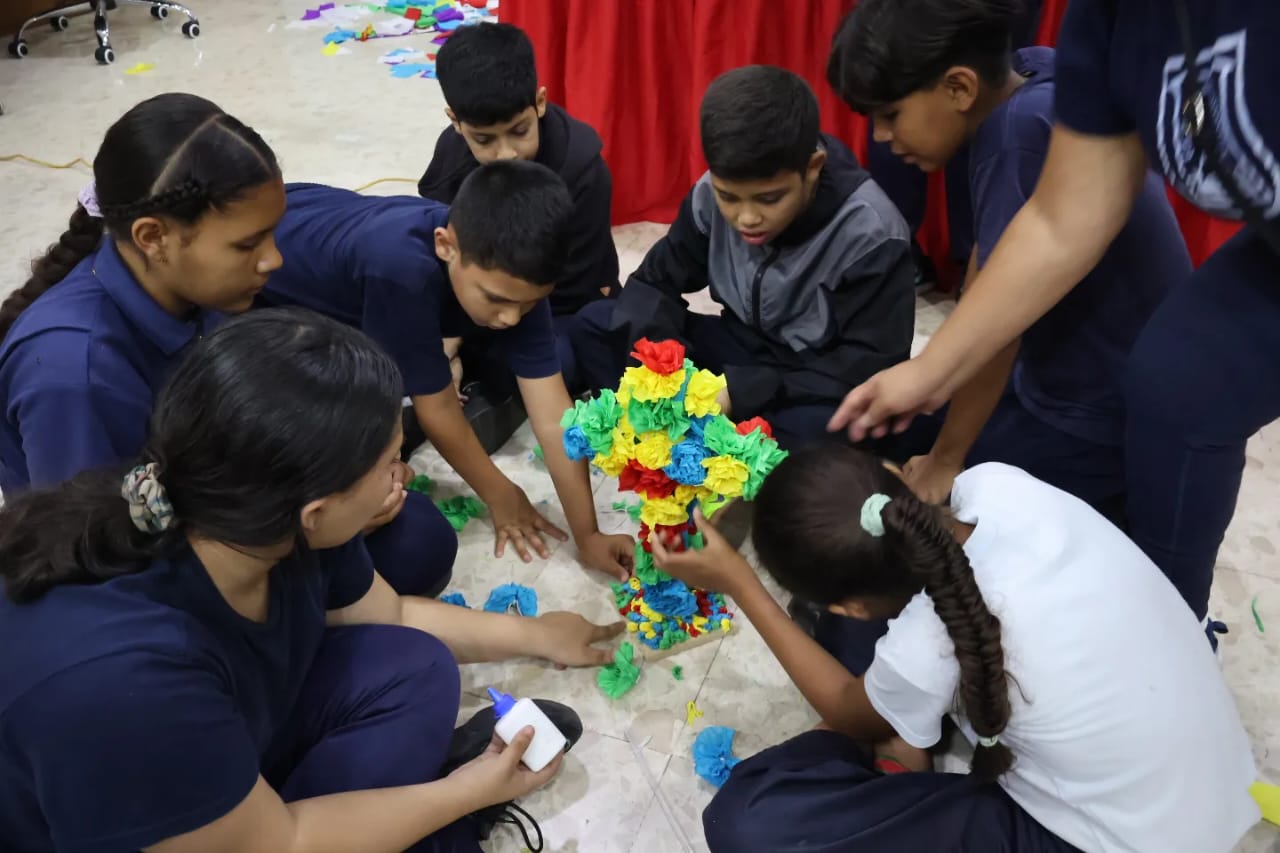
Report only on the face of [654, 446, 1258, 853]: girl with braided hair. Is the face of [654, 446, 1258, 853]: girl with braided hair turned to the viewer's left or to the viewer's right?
to the viewer's left

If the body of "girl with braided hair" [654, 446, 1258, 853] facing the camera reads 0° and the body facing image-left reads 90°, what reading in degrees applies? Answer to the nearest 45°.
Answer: approximately 135°

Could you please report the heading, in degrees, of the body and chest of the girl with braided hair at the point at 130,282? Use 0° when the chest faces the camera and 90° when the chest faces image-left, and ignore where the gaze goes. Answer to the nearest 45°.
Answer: approximately 270°

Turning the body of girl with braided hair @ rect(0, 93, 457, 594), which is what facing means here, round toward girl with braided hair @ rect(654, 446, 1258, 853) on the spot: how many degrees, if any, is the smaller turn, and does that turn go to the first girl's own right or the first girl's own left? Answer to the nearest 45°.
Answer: approximately 45° to the first girl's own right

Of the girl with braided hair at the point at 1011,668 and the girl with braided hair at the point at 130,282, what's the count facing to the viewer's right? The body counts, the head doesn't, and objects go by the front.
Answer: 1
